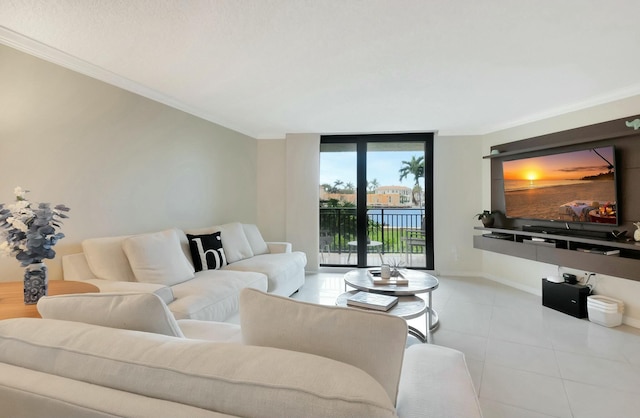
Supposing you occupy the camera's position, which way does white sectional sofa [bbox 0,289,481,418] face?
facing away from the viewer and to the right of the viewer

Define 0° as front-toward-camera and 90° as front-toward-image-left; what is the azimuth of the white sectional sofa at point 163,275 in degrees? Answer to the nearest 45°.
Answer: approximately 315°

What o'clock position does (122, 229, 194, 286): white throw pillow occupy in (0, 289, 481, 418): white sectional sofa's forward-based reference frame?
The white throw pillow is roughly at 10 o'clock from the white sectional sofa.

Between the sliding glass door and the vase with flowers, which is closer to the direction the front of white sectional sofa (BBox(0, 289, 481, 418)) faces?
the sliding glass door

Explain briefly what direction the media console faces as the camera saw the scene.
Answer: facing the viewer and to the left of the viewer

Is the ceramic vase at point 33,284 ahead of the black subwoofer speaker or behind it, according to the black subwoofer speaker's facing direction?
ahead

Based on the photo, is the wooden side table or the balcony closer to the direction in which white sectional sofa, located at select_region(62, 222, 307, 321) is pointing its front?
the balcony

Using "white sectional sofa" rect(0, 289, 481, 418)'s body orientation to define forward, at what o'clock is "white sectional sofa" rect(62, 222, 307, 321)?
"white sectional sofa" rect(62, 222, 307, 321) is roughly at 10 o'clock from "white sectional sofa" rect(0, 289, 481, 418).

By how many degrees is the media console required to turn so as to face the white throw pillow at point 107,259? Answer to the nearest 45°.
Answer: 0° — it already faces it

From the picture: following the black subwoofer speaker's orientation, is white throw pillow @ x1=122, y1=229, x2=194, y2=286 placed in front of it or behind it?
in front

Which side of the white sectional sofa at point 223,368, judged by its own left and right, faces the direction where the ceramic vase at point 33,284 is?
left

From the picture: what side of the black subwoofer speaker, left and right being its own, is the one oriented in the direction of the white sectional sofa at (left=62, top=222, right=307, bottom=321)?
front

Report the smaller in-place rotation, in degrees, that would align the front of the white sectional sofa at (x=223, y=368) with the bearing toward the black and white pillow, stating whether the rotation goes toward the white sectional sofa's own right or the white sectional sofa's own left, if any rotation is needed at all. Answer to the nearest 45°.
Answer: approximately 45° to the white sectional sofa's own left

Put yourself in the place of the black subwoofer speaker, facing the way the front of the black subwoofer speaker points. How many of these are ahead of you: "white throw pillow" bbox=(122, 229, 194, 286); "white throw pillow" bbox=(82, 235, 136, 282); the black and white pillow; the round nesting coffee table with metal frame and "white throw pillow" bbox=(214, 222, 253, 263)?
5

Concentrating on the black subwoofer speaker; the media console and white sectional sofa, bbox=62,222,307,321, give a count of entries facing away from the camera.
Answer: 0

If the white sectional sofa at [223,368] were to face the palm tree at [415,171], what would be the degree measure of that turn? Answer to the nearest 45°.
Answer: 0° — it already faces it

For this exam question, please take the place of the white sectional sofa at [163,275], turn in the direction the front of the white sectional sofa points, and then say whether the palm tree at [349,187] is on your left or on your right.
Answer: on your left
